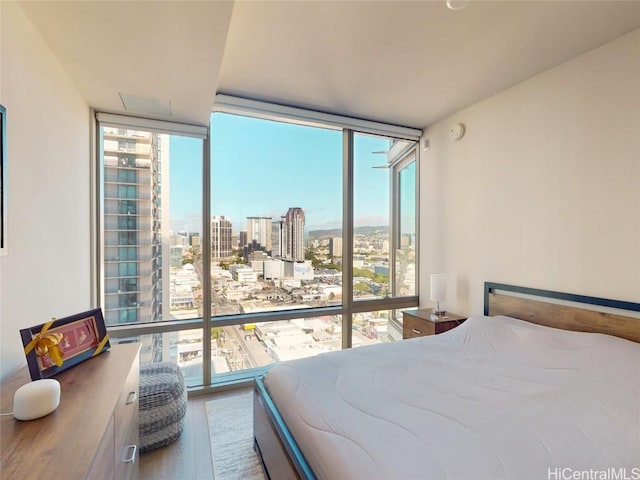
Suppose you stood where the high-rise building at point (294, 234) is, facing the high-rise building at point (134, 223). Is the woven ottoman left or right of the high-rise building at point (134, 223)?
left

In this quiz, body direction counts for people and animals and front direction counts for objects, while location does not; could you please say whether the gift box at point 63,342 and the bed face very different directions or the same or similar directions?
very different directions

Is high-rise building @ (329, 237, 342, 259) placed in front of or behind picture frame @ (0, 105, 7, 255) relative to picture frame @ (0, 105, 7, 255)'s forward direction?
in front

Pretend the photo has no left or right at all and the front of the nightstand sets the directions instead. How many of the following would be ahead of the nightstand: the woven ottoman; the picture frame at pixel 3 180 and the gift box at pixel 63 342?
3

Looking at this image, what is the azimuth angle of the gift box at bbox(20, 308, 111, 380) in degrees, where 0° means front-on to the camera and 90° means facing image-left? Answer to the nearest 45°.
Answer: approximately 315°

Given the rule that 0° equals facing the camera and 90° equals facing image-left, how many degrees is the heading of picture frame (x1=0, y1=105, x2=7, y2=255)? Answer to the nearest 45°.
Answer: approximately 270°

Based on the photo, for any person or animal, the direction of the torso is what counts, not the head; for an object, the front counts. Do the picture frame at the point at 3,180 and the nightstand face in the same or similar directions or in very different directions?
very different directions

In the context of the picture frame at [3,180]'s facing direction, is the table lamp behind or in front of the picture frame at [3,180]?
in front
